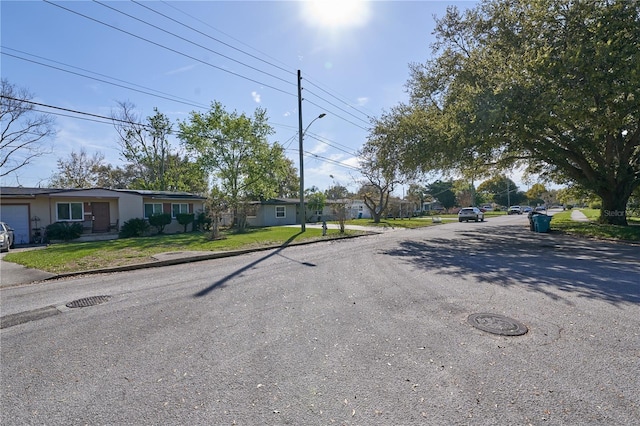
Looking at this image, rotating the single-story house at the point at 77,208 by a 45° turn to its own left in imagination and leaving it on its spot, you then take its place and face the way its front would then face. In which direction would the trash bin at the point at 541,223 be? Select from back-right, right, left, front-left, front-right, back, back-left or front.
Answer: front

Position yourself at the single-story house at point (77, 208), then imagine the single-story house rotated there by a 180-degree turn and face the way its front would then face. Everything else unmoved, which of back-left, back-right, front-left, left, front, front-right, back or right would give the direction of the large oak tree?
back-right

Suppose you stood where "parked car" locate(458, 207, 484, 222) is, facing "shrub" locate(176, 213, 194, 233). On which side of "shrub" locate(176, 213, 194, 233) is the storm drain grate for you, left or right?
left

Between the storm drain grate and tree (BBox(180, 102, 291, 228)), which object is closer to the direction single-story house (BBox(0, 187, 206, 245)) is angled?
the storm drain grate

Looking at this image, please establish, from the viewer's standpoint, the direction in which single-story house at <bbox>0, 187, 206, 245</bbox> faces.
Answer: facing the viewer

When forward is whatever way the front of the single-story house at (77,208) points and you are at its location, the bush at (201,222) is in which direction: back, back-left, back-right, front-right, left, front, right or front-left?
left

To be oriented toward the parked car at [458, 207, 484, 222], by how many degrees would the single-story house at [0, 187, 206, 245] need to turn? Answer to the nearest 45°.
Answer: approximately 90° to its left

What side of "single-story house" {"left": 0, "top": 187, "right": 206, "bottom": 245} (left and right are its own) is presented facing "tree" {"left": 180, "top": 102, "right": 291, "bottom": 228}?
left

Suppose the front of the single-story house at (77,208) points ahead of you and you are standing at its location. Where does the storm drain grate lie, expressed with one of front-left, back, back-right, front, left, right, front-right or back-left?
front

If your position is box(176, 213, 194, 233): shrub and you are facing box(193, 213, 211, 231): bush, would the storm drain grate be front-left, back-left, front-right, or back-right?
back-right
